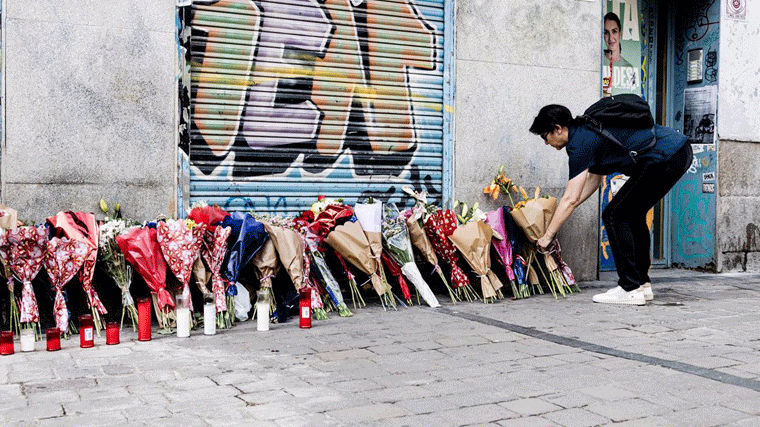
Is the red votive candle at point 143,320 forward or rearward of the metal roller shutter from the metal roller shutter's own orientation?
forward

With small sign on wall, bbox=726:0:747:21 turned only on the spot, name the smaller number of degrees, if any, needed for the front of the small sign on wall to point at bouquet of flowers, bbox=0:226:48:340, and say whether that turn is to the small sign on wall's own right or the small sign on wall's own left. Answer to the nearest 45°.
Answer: approximately 45° to the small sign on wall's own right

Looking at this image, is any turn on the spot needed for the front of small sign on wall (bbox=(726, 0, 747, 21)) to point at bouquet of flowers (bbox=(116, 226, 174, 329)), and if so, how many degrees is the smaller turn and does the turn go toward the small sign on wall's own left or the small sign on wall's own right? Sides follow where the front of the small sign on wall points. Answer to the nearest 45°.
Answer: approximately 45° to the small sign on wall's own right

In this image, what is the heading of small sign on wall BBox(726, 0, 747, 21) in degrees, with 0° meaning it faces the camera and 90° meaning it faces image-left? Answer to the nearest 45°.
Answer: approximately 0°

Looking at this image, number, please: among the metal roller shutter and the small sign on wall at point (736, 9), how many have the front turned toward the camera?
2

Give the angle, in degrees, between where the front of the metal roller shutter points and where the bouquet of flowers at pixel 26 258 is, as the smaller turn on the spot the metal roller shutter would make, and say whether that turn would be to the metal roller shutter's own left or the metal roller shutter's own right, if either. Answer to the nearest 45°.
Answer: approximately 45° to the metal roller shutter's own right

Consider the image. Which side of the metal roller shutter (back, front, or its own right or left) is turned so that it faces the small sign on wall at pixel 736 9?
left

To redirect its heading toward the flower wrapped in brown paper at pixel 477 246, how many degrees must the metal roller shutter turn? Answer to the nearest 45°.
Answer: approximately 45° to its left

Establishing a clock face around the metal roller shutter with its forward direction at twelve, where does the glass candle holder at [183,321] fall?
The glass candle holder is roughly at 1 o'clock from the metal roller shutter.

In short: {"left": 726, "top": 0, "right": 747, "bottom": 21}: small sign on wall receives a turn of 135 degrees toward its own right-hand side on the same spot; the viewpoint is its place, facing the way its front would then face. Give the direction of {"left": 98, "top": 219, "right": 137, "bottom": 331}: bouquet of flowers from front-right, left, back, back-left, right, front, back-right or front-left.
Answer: left

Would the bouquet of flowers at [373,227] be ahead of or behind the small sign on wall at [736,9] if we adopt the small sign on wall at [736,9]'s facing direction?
ahead
